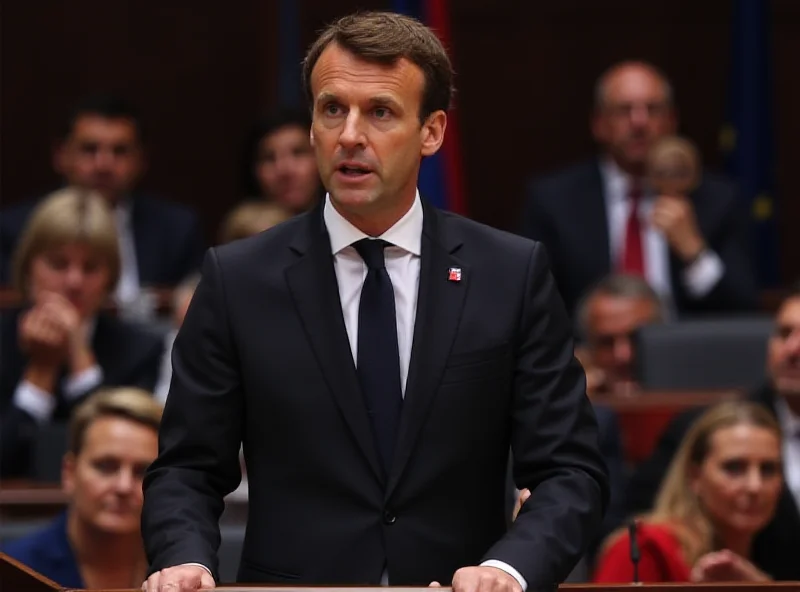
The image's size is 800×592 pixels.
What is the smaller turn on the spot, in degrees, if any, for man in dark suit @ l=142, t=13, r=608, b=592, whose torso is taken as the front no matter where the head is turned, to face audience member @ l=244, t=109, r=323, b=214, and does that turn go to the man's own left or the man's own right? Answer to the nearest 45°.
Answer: approximately 180°

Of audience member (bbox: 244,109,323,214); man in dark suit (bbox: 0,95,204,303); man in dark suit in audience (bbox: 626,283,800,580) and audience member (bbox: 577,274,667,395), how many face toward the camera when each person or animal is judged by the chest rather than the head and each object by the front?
4

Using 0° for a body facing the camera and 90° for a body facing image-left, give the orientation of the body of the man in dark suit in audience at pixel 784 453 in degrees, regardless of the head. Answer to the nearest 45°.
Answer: approximately 0°

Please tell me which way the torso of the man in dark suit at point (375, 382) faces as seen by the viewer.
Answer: toward the camera

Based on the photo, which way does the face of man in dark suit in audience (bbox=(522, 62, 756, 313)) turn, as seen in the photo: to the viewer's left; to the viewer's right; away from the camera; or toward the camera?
toward the camera

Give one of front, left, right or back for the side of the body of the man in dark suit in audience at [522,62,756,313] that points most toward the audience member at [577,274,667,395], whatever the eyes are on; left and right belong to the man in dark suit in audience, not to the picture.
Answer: front

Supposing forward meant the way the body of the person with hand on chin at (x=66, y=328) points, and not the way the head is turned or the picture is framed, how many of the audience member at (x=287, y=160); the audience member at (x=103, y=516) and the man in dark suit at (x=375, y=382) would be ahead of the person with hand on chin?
2

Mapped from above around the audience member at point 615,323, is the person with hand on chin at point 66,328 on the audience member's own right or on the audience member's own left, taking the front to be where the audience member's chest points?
on the audience member's own right

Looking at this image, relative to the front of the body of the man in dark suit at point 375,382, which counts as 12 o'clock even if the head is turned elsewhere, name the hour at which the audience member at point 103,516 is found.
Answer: The audience member is roughly at 5 o'clock from the man in dark suit.

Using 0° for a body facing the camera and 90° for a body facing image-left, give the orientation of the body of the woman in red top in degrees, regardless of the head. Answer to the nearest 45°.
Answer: approximately 315°

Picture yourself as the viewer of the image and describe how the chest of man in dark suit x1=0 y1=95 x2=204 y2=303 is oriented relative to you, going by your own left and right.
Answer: facing the viewer

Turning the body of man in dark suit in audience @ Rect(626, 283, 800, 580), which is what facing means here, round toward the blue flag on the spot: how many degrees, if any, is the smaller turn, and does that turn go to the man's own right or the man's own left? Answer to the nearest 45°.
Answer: approximately 180°

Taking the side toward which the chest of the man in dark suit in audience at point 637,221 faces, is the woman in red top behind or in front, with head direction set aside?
in front

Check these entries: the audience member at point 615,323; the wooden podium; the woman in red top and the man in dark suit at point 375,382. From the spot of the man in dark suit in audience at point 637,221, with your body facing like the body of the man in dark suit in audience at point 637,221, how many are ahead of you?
4

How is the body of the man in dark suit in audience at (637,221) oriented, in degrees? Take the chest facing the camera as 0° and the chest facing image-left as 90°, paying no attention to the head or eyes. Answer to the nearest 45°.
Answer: approximately 0°

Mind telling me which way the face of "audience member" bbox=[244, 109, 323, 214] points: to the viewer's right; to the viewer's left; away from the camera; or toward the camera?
toward the camera

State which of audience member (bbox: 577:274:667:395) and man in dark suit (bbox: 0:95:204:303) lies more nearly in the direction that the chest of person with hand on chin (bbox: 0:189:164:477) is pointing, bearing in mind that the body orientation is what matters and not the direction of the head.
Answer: the audience member

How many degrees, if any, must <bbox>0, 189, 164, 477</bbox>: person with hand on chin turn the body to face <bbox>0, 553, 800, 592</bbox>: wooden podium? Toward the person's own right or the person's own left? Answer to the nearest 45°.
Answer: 0° — they already face it

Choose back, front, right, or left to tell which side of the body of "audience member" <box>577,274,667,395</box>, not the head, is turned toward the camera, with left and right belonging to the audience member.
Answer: front

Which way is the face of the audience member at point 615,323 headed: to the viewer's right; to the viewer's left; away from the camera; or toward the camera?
toward the camera

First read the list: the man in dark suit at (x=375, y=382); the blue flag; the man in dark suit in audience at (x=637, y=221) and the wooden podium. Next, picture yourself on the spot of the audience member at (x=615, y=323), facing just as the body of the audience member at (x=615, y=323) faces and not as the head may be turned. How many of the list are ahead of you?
2
